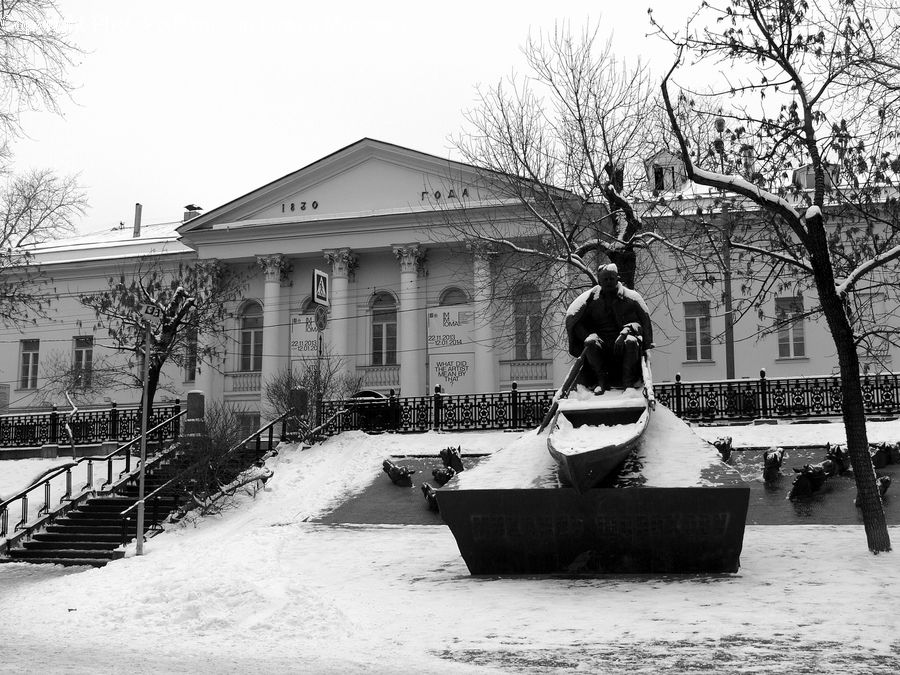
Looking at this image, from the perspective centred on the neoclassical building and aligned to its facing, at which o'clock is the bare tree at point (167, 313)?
The bare tree is roughly at 1 o'clock from the neoclassical building.

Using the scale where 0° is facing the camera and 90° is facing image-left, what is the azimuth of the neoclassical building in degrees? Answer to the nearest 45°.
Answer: approximately 0°

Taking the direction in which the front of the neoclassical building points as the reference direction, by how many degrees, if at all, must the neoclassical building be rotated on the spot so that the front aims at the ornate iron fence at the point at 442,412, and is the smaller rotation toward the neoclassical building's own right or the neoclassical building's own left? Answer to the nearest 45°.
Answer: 0° — it already faces it

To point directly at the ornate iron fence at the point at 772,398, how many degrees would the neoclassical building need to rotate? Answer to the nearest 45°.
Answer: approximately 45° to its left

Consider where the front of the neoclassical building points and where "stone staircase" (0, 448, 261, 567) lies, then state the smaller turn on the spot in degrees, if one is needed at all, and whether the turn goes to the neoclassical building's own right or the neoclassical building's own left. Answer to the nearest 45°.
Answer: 0° — it already faces it

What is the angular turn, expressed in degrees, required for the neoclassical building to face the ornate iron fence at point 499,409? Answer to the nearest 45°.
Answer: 0° — it already faces it
